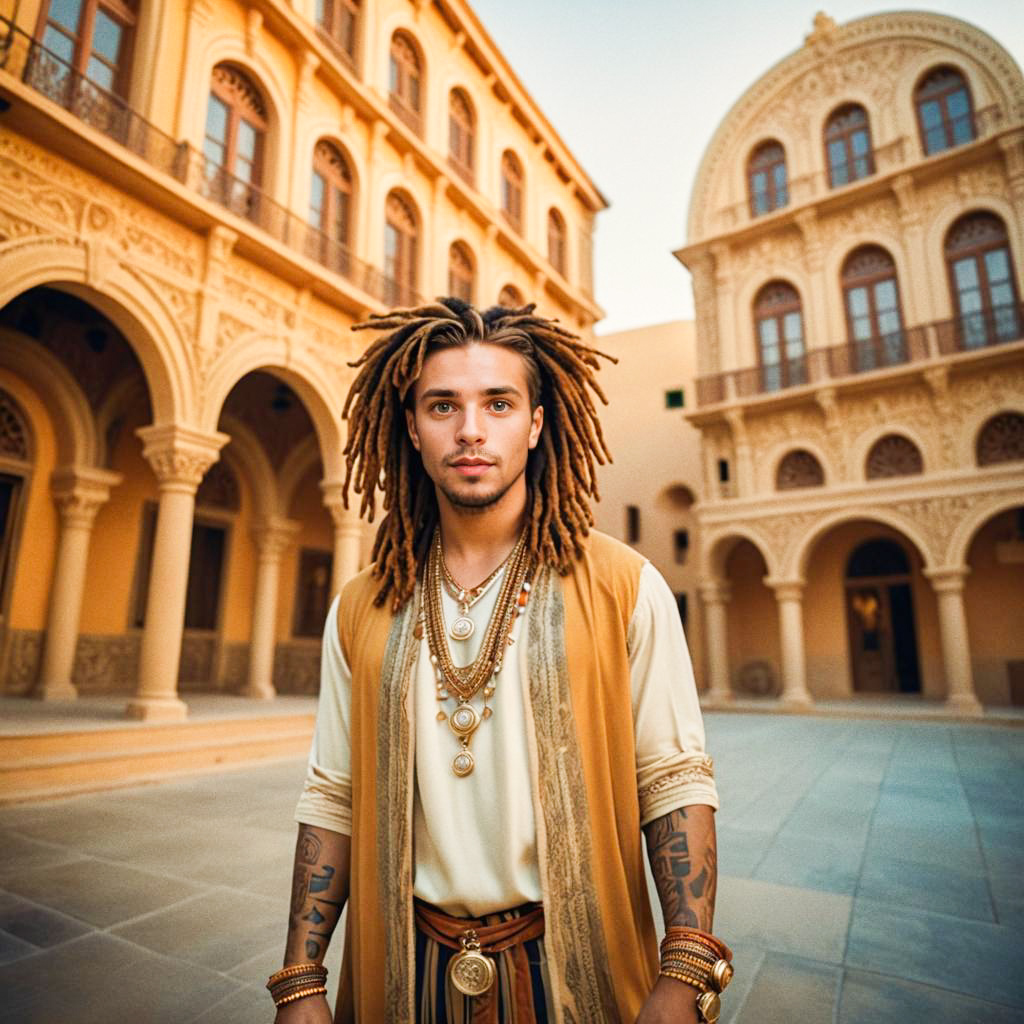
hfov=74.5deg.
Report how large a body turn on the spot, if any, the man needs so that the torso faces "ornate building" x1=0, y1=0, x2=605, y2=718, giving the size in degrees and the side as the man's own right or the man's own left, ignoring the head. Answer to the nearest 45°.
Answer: approximately 135° to the man's own right

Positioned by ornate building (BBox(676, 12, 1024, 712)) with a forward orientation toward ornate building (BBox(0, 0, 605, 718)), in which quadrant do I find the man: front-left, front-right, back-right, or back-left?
front-left

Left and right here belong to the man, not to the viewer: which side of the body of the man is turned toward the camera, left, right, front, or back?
front

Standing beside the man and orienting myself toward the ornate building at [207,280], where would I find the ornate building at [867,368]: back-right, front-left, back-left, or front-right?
front-right

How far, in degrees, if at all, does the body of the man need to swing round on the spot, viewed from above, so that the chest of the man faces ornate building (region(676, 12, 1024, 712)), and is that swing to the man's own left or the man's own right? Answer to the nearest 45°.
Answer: approximately 135° to the man's own left

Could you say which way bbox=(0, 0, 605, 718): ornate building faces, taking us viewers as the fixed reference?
facing the viewer and to the right of the viewer

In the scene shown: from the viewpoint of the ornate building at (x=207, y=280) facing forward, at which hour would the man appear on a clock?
The man is roughly at 1 o'clock from the ornate building.

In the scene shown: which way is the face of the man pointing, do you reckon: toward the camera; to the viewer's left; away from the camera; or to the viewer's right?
toward the camera

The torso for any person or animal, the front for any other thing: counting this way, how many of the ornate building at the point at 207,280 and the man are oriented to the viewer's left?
0
